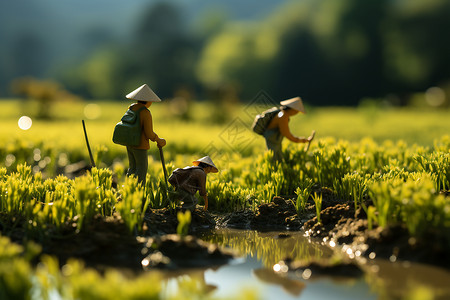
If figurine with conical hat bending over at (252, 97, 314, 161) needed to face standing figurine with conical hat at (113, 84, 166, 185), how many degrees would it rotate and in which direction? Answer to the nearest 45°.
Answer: approximately 135° to its right

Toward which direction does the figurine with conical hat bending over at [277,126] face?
to the viewer's right

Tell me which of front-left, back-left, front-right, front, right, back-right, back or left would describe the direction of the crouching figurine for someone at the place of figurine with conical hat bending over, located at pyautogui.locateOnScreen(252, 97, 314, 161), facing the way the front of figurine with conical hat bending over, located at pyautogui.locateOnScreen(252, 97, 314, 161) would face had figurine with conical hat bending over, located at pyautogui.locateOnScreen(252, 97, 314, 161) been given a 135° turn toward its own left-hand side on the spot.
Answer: left

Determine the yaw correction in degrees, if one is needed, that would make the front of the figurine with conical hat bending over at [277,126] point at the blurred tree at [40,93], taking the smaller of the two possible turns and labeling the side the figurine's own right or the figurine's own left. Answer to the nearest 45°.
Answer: approximately 135° to the figurine's own left
